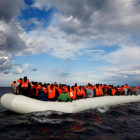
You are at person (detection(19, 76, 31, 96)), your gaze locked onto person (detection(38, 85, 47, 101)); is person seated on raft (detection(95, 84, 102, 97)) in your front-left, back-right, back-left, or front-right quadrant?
front-left

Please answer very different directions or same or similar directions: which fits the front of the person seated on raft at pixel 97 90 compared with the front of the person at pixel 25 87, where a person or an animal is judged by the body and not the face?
same or similar directions

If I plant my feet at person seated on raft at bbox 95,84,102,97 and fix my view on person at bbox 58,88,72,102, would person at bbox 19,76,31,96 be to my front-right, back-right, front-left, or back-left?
front-right
